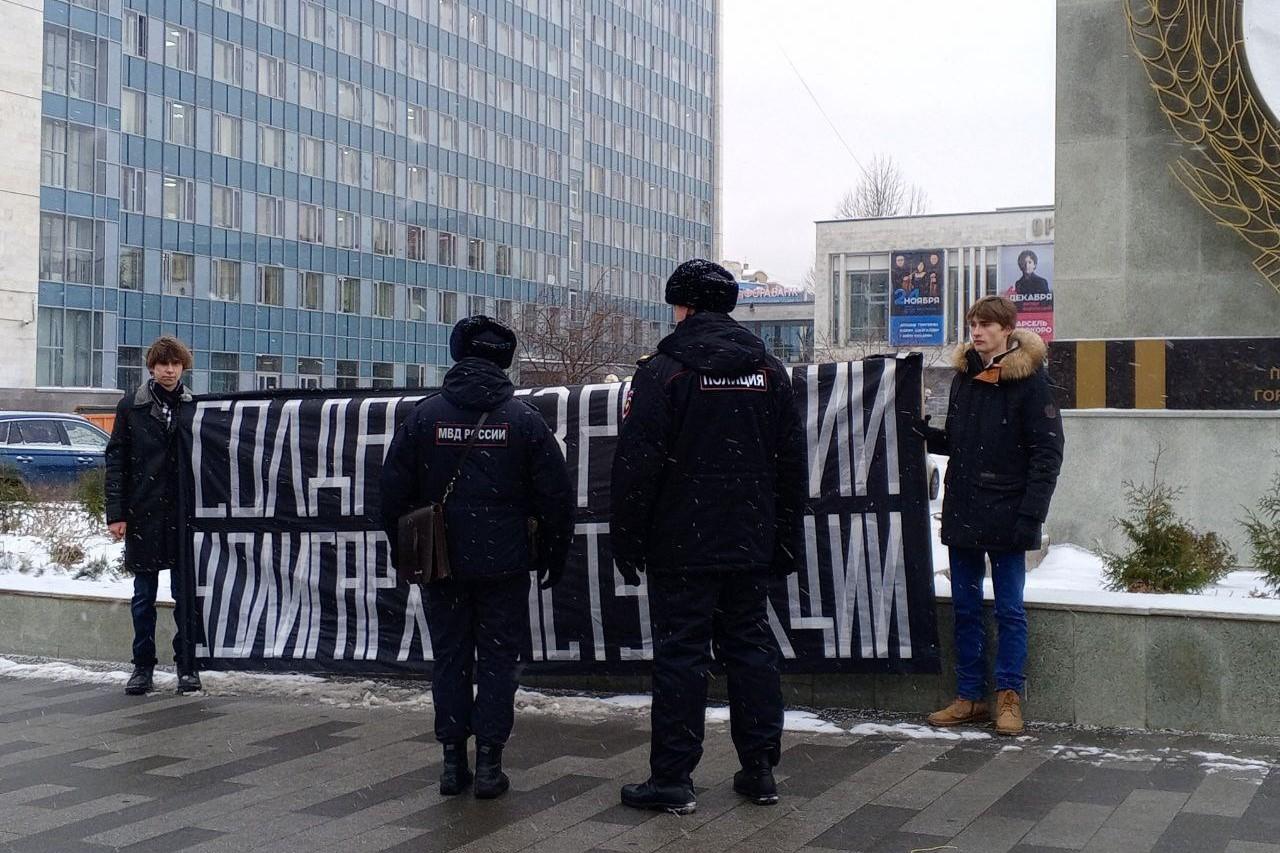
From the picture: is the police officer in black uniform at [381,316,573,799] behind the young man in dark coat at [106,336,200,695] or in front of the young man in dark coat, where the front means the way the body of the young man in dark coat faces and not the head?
in front

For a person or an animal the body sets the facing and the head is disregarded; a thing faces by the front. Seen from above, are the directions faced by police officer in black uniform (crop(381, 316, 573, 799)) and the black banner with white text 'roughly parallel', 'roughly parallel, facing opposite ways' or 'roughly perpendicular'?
roughly parallel, facing opposite ways

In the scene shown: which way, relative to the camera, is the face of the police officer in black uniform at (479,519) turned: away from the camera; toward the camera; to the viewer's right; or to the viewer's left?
away from the camera

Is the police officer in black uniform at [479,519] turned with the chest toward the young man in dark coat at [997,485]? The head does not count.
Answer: no

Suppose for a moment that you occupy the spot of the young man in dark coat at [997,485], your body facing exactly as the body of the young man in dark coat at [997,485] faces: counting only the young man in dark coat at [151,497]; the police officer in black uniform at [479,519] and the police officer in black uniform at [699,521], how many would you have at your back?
0

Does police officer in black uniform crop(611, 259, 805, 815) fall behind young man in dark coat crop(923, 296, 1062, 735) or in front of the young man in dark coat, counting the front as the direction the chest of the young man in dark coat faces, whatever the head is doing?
in front

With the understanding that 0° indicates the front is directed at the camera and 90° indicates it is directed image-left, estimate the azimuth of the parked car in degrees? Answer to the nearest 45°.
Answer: approximately 270°

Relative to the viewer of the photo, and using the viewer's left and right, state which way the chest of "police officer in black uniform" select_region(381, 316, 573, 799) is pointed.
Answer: facing away from the viewer

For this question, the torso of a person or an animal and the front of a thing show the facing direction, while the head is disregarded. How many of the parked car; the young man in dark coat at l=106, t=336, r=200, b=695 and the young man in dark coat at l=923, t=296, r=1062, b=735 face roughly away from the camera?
0

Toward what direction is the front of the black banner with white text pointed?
toward the camera

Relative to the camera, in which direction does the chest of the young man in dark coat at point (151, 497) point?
toward the camera
